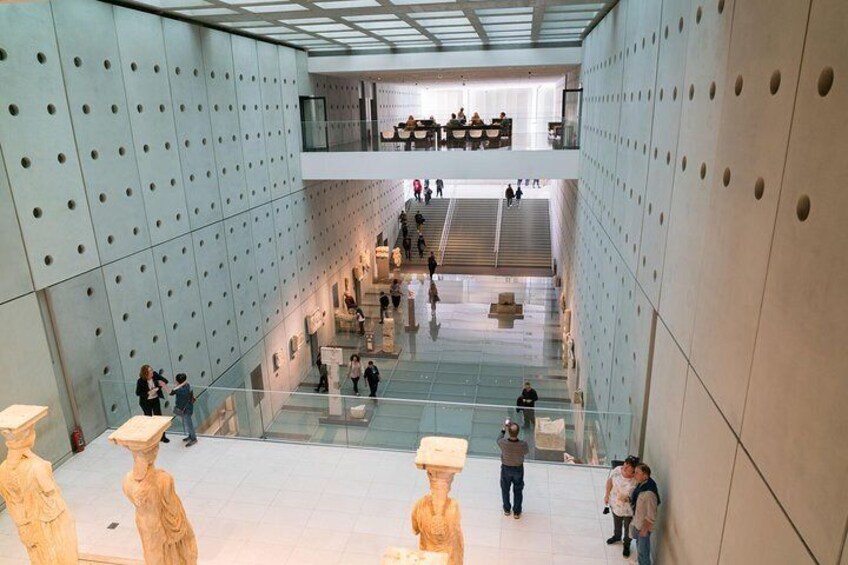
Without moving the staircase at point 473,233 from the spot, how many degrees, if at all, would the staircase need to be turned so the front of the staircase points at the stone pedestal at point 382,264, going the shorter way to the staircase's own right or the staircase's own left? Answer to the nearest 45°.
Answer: approximately 45° to the staircase's own right

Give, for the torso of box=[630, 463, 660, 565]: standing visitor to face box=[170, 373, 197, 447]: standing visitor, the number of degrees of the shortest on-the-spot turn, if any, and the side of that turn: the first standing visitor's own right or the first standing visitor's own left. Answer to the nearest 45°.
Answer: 0° — they already face them

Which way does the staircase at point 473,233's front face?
toward the camera

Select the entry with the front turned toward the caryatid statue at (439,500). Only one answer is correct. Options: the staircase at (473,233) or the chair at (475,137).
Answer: the staircase

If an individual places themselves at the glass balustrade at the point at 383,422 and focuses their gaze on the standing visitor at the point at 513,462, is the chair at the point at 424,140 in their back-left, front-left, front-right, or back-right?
back-left

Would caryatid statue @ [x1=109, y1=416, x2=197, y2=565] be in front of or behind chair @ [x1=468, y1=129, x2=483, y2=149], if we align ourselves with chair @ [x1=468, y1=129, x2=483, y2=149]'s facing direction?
behind

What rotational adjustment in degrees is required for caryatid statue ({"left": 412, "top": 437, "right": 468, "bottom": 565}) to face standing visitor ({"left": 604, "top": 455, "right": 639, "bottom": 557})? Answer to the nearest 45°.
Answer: approximately 45° to its right

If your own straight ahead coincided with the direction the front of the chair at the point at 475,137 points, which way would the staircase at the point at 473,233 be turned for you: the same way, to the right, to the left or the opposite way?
the opposite way

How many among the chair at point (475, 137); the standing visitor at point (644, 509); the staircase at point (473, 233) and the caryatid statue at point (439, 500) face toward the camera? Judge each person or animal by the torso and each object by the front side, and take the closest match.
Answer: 1

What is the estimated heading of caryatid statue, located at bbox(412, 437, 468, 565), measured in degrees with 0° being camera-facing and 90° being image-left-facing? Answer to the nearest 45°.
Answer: approximately 180°

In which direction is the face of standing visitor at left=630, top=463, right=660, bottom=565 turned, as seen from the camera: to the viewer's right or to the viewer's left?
to the viewer's left

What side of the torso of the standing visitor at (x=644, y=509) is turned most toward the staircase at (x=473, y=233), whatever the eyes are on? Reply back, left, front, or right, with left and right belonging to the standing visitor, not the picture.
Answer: right

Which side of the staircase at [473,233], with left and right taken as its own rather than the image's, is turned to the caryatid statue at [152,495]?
front

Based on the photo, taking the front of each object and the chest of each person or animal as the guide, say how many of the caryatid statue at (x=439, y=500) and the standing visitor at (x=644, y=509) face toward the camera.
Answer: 0

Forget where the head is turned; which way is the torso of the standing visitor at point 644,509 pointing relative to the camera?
to the viewer's left
